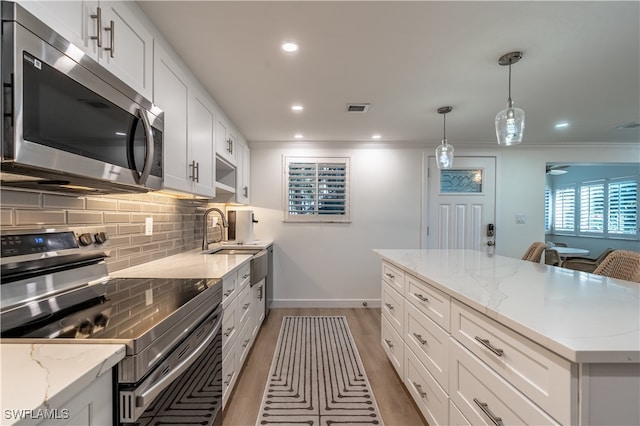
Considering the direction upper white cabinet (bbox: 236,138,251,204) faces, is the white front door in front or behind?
in front

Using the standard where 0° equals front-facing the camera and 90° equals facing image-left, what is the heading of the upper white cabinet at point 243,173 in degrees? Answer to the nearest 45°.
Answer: approximately 270°

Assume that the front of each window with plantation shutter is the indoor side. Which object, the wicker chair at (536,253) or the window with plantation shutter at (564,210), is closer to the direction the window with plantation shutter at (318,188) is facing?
the wicker chair

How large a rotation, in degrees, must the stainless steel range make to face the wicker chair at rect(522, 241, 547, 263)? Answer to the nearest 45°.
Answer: approximately 45° to its left

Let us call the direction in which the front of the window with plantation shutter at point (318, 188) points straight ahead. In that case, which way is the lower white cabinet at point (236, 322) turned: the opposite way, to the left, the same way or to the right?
to the left

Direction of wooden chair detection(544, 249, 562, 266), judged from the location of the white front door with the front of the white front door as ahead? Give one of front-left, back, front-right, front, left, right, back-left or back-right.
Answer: left

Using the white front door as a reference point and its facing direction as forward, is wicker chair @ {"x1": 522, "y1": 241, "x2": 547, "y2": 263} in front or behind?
in front

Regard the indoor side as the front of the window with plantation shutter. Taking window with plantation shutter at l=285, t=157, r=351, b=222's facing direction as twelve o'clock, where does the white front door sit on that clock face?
The white front door is roughly at 9 o'clock from the window with plantation shutter.

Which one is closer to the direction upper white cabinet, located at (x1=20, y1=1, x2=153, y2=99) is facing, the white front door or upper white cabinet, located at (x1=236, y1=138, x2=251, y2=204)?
the white front door

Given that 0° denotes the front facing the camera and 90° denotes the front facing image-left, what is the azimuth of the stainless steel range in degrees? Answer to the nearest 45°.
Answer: approximately 315°

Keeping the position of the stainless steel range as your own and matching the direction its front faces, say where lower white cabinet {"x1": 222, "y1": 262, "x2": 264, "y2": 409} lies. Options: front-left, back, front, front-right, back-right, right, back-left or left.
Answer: left

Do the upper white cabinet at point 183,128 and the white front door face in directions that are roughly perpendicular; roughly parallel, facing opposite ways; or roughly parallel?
roughly perpendicular

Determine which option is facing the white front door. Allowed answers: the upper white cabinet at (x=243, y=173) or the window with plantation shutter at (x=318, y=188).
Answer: the upper white cabinet
